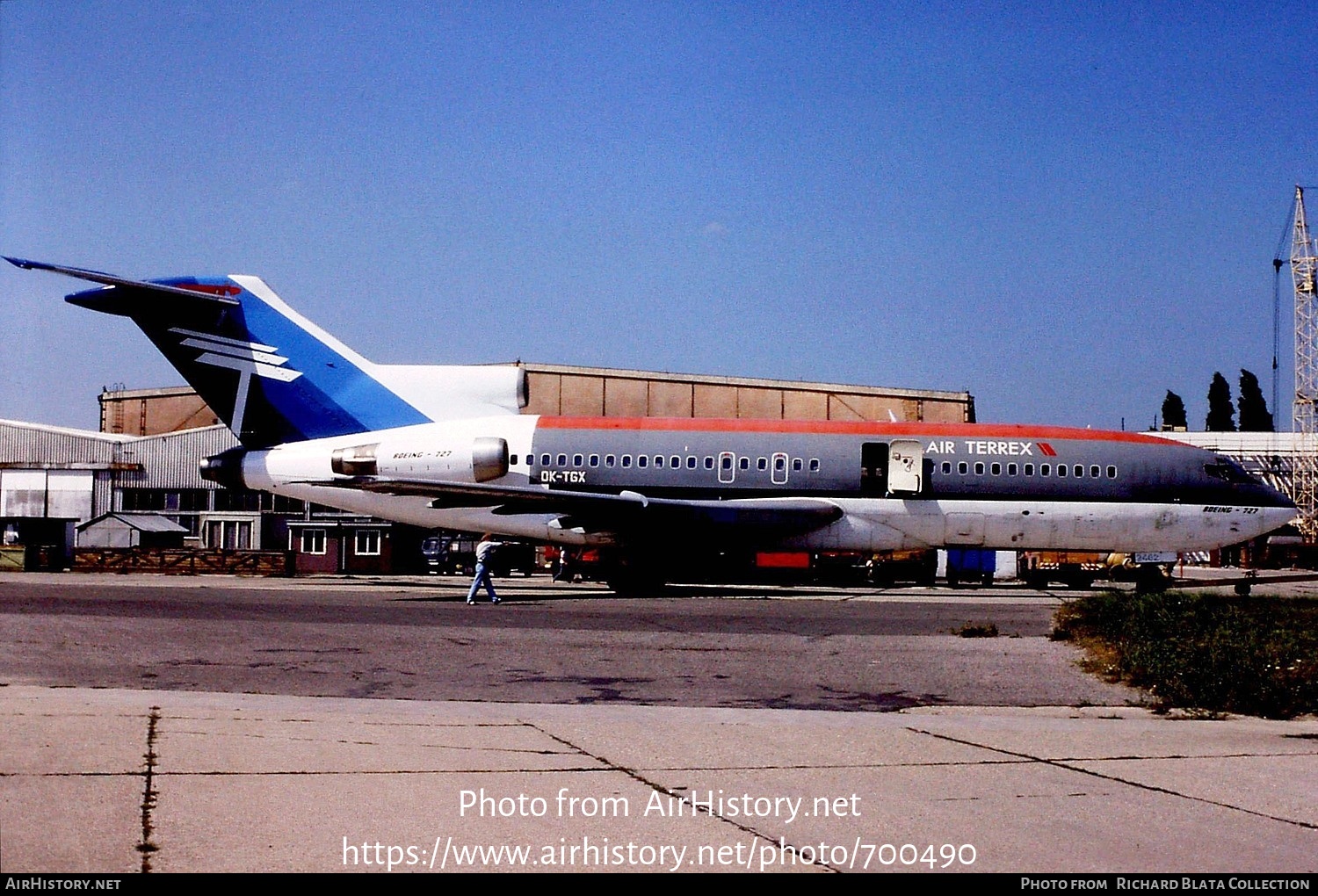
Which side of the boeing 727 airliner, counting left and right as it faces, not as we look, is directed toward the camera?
right

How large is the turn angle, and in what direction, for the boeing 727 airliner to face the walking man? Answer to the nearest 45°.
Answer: approximately 135° to its right
